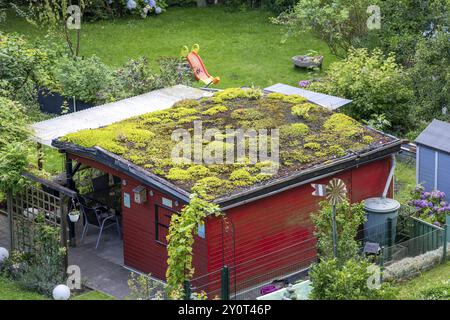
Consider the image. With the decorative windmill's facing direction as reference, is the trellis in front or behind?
behind

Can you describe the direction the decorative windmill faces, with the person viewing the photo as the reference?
facing the viewer and to the right of the viewer

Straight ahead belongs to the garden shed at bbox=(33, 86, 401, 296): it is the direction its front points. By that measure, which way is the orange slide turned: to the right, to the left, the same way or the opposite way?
to the left

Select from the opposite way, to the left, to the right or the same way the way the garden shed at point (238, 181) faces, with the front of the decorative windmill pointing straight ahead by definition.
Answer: to the right

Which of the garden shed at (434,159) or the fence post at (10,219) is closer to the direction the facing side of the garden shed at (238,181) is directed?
the fence post

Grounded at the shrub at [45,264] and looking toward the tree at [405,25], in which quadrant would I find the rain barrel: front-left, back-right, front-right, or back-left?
front-right

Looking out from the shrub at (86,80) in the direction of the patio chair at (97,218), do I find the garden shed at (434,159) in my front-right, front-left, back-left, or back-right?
front-left

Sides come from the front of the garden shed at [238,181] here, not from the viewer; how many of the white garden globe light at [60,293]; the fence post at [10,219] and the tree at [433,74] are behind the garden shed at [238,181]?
1

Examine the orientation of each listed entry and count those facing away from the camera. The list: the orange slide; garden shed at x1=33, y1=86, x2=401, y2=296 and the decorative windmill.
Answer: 0

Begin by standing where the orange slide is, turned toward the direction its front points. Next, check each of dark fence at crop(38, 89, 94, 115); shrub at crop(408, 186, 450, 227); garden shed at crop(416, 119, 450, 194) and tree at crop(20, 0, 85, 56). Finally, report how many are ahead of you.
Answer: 2

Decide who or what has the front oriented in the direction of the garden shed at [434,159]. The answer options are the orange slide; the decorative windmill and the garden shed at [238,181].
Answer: the orange slide

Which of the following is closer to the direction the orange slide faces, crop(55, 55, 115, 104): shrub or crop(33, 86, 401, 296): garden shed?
the garden shed

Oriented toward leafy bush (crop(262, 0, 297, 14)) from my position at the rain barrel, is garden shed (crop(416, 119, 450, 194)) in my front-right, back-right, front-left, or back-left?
front-right

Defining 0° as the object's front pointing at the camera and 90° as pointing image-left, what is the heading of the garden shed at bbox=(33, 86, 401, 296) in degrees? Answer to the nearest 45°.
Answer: approximately 45°

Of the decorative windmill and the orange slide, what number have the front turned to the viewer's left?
0

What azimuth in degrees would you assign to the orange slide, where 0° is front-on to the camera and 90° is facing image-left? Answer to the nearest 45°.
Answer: approximately 315°

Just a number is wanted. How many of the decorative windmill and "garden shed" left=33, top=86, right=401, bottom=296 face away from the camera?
0

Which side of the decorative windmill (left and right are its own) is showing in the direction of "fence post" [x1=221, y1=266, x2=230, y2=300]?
right
